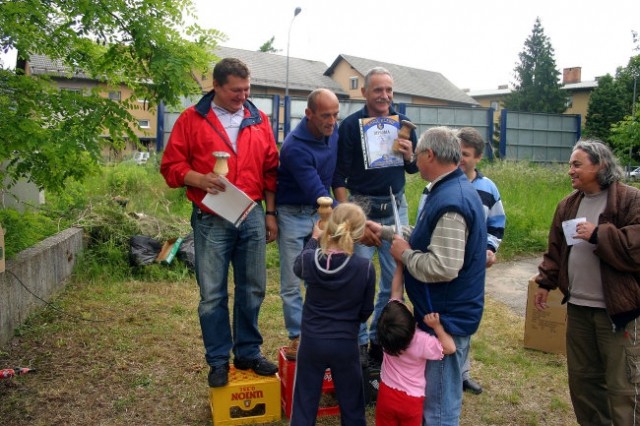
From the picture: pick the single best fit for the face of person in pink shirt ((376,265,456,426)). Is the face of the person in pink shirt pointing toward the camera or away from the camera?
away from the camera

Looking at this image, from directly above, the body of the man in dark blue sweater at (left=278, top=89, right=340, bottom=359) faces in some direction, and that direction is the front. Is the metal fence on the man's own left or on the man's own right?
on the man's own left

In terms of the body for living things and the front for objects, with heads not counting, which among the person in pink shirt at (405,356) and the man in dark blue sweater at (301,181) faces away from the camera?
the person in pink shirt

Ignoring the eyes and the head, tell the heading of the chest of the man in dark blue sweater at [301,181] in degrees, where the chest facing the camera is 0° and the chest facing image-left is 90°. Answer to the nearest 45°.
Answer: approximately 315°

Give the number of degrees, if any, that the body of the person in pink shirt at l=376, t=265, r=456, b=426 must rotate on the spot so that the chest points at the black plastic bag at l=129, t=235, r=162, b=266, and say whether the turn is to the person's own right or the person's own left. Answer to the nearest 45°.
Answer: approximately 45° to the person's own left

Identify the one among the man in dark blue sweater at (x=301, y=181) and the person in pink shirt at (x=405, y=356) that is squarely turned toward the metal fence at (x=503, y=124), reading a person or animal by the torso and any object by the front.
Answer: the person in pink shirt

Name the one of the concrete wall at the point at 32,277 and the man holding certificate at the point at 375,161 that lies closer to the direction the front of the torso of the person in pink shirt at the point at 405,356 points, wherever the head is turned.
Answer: the man holding certificate

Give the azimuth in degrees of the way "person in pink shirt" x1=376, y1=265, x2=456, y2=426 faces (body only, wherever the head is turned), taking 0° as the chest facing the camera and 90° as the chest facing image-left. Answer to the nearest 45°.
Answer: approximately 180°

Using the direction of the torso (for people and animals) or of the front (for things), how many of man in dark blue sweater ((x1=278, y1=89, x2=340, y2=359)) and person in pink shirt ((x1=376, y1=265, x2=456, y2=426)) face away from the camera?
1

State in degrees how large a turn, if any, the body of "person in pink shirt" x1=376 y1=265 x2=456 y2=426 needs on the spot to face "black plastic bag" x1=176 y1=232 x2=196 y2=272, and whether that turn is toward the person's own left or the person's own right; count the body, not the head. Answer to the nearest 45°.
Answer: approximately 45° to the person's own left
